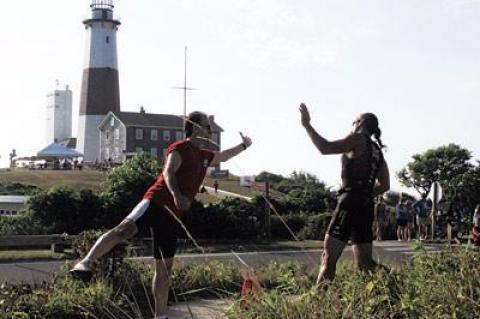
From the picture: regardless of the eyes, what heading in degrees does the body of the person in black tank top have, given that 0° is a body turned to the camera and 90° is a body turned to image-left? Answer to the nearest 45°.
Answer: approximately 135°

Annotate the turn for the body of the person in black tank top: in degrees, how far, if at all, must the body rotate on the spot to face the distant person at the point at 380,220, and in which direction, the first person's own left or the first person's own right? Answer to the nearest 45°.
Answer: approximately 45° to the first person's own right

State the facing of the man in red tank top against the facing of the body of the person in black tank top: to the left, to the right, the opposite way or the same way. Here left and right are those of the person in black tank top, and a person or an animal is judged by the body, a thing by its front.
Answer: the opposite way

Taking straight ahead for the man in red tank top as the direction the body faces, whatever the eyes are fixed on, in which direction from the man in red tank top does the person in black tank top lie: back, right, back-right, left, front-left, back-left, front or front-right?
front-left

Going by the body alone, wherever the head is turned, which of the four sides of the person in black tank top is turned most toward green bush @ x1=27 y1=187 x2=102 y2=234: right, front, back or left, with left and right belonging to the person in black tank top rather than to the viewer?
front

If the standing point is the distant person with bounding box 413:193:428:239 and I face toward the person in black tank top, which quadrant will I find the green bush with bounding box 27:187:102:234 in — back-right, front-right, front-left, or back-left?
front-right

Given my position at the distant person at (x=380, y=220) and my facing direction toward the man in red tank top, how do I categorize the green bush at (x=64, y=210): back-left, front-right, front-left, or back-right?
front-right

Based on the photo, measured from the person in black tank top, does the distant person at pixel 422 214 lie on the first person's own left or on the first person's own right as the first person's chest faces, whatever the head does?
on the first person's own right

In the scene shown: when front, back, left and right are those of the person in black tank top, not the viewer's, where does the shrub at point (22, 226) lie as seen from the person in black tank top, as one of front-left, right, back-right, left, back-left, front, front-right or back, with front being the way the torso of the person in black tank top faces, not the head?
front

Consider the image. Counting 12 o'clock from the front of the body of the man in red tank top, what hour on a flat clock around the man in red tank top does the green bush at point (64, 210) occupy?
The green bush is roughly at 7 o'clock from the man in red tank top.

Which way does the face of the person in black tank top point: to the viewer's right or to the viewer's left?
to the viewer's left

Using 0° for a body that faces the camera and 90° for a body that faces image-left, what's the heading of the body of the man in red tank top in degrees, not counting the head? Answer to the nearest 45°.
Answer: approximately 315°
